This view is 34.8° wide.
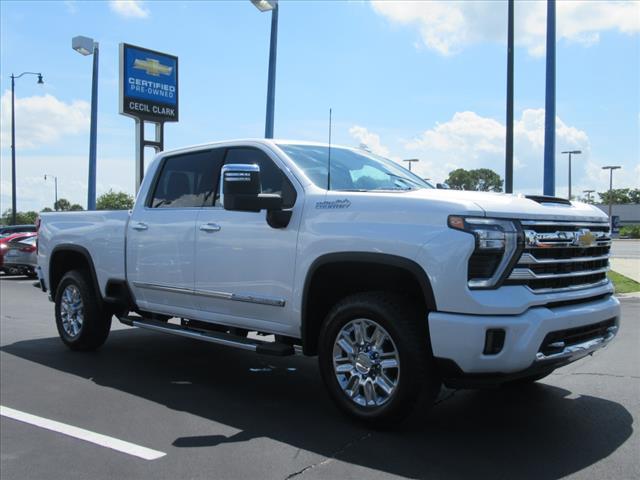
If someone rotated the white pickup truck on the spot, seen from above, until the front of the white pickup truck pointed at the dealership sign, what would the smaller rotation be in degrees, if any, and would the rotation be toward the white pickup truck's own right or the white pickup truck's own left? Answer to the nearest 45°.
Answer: approximately 135° to the white pickup truck's own left

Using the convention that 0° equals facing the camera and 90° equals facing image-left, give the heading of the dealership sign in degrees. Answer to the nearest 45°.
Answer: approximately 315°

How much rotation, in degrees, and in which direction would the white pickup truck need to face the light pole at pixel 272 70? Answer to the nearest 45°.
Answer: approximately 135° to its left

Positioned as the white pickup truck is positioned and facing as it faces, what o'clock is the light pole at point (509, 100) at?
The light pole is roughly at 8 o'clock from the white pickup truck.

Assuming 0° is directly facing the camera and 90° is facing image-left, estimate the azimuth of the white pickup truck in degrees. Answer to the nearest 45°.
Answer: approximately 315°
